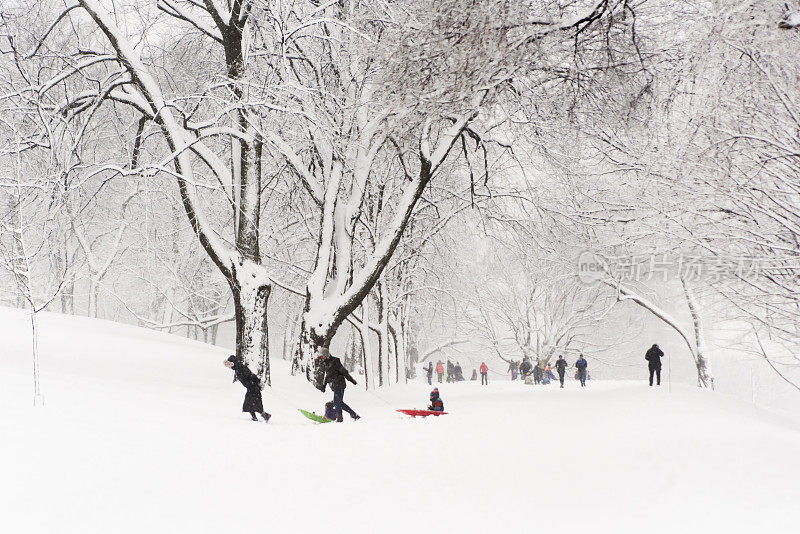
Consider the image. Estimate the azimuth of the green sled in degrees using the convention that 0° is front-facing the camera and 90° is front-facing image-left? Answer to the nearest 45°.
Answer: approximately 90°

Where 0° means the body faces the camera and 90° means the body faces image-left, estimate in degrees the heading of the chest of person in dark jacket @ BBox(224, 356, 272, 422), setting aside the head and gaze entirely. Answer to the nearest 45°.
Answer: approximately 90°

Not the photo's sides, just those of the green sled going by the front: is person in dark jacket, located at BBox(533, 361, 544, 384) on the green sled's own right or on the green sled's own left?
on the green sled's own right

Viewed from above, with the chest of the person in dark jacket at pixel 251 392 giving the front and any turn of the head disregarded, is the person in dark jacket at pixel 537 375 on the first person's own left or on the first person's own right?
on the first person's own right

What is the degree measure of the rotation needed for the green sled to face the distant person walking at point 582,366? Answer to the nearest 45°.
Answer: approximately 135° to its right

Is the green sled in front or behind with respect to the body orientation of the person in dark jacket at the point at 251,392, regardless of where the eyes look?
behind

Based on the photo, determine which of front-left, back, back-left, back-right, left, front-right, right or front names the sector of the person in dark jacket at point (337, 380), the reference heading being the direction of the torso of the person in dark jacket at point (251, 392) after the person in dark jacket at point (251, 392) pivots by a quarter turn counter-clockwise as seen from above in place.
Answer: back-left

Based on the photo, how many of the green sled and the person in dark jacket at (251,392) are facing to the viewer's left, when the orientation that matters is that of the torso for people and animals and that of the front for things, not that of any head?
2

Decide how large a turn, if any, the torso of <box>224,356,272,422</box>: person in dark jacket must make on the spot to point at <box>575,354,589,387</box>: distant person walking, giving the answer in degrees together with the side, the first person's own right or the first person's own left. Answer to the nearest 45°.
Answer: approximately 135° to the first person's own right
